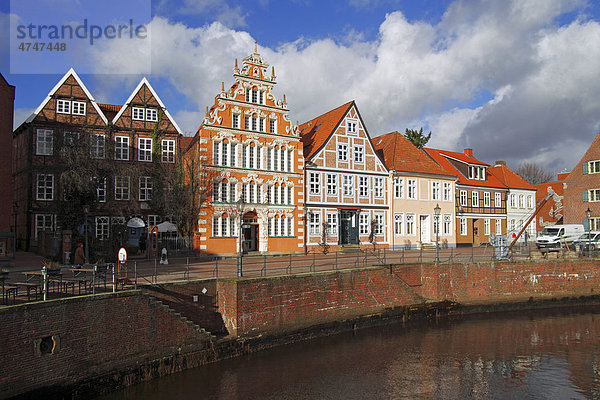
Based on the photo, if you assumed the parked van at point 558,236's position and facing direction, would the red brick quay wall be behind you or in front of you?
in front
